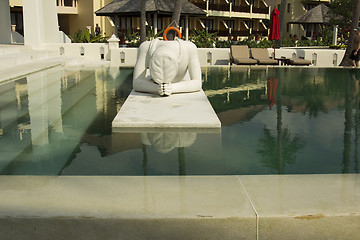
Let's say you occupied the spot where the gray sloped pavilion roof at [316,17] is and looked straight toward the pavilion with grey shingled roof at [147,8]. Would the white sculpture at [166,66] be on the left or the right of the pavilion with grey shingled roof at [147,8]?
left

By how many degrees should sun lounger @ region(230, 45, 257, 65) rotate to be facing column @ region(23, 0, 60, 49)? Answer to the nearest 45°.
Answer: approximately 135° to its right

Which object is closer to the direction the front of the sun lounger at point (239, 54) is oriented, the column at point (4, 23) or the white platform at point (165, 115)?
the white platform

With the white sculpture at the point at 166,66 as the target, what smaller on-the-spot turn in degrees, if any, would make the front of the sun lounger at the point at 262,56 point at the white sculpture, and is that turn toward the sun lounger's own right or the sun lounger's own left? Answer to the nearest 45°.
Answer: approximately 45° to the sun lounger's own right

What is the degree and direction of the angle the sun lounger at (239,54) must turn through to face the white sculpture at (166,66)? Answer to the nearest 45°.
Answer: approximately 45° to its right

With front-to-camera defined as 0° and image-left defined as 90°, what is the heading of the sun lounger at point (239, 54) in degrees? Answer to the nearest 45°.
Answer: approximately 315°

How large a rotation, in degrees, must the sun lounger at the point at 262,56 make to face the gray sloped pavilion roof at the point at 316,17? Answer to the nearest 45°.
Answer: approximately 135° to its left

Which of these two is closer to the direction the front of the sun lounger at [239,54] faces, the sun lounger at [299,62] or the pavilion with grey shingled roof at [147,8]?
the sun lounger

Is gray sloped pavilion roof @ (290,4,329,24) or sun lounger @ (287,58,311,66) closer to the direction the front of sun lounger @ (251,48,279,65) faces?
the sun lounger

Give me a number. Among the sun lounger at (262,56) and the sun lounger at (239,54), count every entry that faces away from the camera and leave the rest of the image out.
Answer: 0

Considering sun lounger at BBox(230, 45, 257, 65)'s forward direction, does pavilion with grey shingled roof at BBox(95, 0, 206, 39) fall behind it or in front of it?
behind
